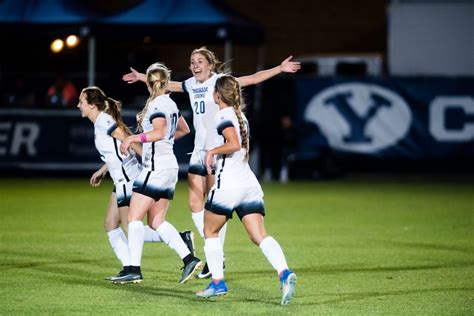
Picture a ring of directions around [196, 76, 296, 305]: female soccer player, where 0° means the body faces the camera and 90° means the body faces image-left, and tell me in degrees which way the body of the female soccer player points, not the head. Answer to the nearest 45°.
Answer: approximately 135°

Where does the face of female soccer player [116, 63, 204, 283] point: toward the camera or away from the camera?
away from the camera

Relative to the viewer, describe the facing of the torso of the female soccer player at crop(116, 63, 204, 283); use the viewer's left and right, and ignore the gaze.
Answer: facing away from the viewer and to the left of the viewer

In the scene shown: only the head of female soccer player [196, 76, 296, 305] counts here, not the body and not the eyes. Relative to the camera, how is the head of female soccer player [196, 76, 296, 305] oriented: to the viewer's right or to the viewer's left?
to the viewer's left

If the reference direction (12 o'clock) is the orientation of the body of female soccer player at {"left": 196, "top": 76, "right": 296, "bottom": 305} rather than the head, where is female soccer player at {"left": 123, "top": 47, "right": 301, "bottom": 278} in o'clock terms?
female soccer player at {"left": 123, "top": 47, "right": 301, "bottom": 278} is roughly at 1 o'clock from female soccer player at {"left": 196, "top": 76, "right": 296, "bottom": 305}.
